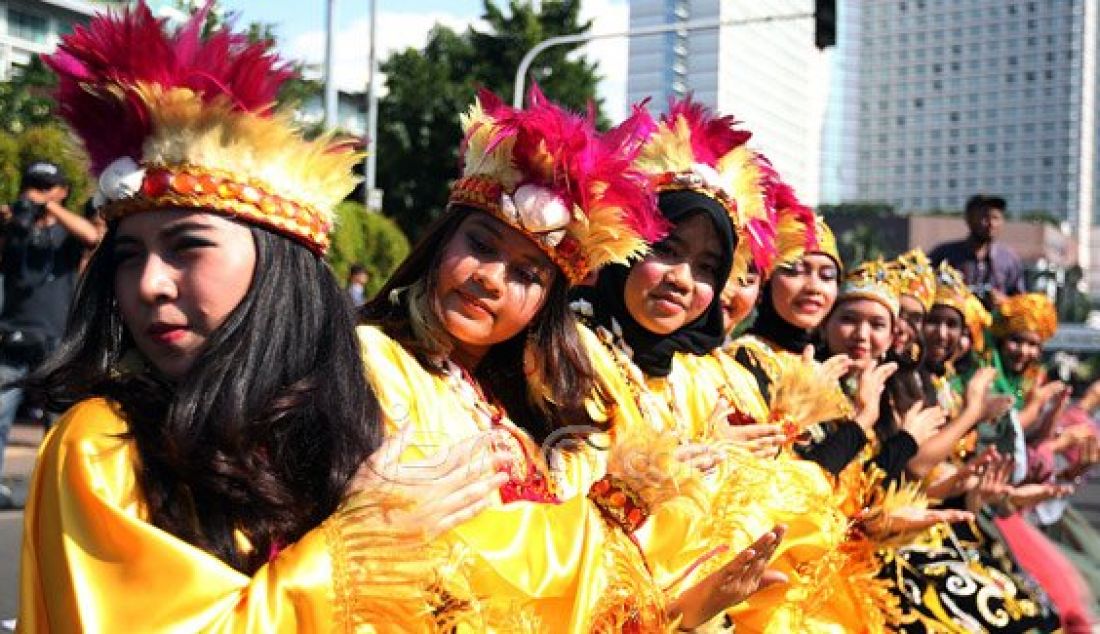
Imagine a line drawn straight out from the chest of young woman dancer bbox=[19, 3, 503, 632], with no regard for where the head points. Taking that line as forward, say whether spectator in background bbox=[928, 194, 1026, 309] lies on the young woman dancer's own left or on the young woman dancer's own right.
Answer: on the young woman dancer's own left

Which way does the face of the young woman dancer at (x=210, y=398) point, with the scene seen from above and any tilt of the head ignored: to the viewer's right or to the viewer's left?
to the viewer's left

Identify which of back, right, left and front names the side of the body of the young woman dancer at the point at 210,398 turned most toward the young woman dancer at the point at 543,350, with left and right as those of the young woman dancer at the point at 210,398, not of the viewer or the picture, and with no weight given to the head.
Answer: left
